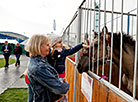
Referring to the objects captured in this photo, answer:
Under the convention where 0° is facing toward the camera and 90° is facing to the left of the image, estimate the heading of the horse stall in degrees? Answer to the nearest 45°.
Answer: approximately 45°

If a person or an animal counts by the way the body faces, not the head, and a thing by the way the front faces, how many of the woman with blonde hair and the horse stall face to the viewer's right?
1

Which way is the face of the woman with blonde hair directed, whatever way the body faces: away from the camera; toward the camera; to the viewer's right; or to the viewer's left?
to the viewer's right

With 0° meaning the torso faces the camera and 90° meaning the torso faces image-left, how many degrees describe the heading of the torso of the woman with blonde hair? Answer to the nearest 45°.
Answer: approximately 270°

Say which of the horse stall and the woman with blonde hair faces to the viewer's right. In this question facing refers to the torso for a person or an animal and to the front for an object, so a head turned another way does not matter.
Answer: the woman with blonde hair

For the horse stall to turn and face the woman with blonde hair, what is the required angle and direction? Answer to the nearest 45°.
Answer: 0° — it already faces them

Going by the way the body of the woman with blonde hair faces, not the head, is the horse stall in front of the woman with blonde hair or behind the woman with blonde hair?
in front
